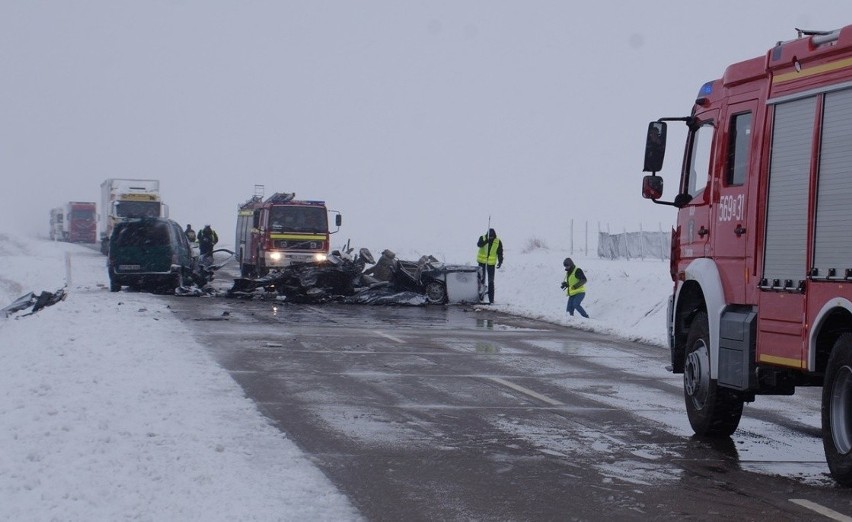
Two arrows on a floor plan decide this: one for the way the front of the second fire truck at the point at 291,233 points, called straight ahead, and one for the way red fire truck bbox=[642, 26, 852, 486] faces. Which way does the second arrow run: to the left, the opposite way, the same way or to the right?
the opposite way

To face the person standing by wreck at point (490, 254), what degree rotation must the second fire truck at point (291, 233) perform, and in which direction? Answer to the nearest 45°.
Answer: approximately 45° to its left

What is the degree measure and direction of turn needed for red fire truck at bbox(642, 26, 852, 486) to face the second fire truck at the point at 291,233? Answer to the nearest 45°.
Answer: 0° — it already faces it

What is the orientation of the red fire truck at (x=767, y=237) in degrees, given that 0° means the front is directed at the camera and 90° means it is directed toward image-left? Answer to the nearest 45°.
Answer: approximately 135°

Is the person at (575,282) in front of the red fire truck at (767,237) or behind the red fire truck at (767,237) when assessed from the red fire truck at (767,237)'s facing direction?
in front

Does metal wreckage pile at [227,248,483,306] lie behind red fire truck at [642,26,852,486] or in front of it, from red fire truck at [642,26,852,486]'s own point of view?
in front

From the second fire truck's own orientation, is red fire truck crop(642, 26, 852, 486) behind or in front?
in front

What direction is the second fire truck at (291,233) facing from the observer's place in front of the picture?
facing the viewer

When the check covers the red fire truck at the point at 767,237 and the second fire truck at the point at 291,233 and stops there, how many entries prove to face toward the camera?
1
